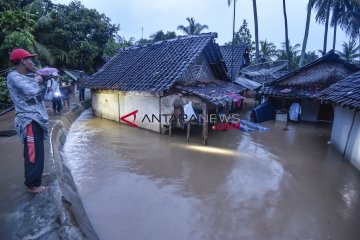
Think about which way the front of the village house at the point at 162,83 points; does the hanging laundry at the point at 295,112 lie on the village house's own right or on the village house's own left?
on the village house's own left

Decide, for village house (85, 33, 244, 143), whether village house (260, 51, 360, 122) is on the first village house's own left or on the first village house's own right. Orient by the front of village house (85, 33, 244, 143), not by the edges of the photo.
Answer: on the first village house's own left

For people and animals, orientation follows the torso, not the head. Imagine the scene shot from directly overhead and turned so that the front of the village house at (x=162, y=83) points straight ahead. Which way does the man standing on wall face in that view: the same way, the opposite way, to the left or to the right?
to the left

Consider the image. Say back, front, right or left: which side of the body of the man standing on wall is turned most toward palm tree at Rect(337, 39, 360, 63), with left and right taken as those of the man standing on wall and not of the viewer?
front

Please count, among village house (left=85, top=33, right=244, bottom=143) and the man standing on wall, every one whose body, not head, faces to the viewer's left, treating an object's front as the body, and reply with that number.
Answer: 0

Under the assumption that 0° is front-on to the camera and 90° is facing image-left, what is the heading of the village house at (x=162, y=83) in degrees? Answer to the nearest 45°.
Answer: approximately 315°

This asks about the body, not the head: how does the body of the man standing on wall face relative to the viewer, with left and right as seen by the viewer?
facing to the right of the viewer

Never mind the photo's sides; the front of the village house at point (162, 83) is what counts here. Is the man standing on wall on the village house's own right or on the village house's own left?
on the village house's own right

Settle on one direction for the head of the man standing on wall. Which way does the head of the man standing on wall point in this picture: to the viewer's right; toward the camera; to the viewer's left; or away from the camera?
to the viewer's right

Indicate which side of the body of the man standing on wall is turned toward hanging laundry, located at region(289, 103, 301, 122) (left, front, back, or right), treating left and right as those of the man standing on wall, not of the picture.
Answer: front

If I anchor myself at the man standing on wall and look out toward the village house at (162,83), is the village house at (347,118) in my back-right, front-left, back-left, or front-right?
front-right

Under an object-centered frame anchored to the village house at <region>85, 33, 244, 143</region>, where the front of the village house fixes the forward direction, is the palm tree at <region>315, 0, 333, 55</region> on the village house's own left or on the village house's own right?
on the village house's own left

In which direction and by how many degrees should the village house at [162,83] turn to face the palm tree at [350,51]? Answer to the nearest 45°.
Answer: approximately 90° to its left
